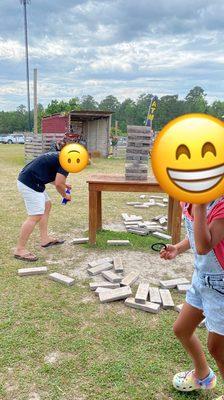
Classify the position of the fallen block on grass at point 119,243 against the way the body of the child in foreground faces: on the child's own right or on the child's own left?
on the child's own right

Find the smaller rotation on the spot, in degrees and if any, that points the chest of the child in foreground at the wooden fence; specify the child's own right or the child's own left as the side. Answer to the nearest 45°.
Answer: approximately 90° to the child's own right

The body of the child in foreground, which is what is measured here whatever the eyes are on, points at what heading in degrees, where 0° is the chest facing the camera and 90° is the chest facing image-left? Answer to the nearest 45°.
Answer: approximately 45°

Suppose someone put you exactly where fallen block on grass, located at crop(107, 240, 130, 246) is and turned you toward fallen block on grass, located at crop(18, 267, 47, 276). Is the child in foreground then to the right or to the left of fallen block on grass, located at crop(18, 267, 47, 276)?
left

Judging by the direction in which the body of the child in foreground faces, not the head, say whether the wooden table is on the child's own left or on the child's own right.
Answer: on the child's own right

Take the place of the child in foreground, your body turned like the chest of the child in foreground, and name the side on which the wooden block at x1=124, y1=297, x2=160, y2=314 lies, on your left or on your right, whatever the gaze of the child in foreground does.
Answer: on your right
